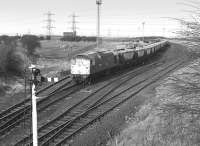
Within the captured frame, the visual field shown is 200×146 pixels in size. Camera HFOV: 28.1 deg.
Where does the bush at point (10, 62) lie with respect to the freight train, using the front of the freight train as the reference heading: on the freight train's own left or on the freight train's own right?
on the freight train's own right

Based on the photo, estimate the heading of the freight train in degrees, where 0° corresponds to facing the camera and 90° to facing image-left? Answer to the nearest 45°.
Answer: approximately 45°

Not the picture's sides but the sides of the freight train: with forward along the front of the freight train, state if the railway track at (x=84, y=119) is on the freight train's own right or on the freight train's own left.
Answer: on the freight train's own left

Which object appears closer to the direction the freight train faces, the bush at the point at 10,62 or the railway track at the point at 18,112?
the railway track

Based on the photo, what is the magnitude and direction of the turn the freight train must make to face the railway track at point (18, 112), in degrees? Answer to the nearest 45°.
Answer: approximately 45° to its left
